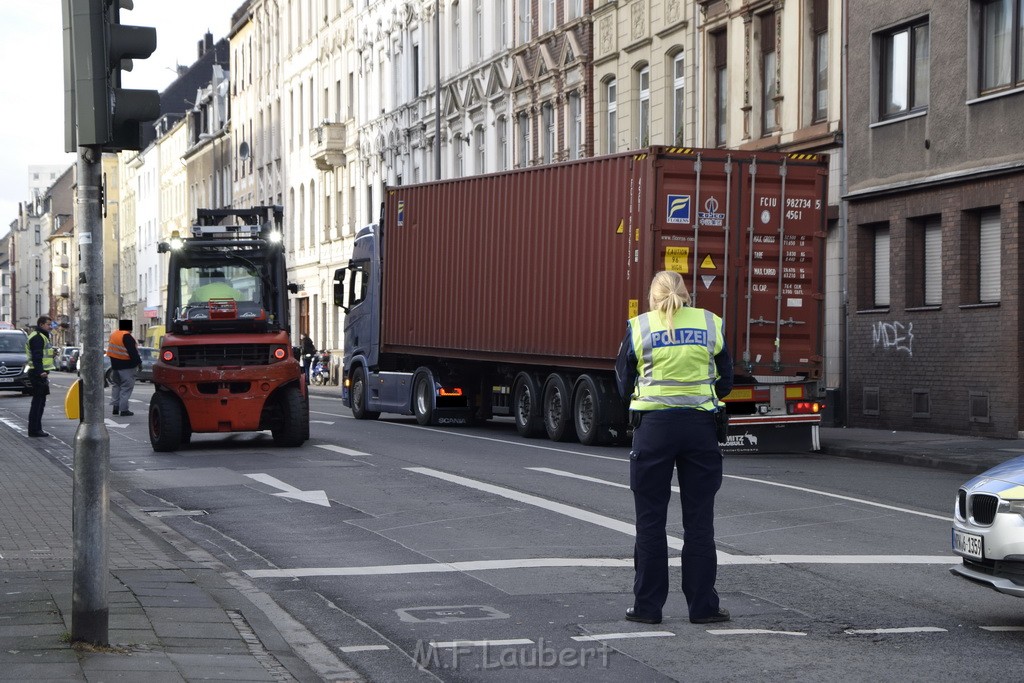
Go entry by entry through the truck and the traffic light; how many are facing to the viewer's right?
1

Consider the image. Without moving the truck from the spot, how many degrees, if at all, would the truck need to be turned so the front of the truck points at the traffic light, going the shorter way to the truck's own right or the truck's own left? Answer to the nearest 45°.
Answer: approximately 135° to the truck's own left

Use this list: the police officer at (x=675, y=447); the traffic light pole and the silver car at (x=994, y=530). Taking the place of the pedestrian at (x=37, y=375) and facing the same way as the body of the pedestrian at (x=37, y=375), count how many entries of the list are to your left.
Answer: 0

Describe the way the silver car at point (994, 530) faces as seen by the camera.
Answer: facing the viewer and to the left of the viewer

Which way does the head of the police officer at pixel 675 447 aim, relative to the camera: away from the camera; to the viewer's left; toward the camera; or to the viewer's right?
away from the camera

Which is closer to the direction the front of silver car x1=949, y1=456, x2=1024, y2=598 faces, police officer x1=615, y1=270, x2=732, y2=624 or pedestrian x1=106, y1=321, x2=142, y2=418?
the police officer

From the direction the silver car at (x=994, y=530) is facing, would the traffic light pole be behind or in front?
in front

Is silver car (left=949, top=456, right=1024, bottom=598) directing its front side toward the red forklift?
no

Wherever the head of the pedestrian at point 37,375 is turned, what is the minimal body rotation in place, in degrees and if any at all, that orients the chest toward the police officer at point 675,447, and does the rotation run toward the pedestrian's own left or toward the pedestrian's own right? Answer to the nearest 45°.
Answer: approximately 90° to the pedestrian's own right

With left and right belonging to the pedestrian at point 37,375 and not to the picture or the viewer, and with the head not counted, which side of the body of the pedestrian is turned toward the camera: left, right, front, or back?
right

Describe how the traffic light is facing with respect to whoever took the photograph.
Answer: facing to the right of the viewer

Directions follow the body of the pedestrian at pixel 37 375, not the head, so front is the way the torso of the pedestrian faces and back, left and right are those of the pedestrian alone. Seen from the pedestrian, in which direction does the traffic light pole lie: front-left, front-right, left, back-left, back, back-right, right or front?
right

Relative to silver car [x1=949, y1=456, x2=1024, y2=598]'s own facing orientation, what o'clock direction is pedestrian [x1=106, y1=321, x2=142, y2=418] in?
The pedestrian is roughly at 3 o'clock from the silver car.

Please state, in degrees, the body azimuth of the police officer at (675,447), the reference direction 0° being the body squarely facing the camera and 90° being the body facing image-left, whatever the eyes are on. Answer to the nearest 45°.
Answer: approximately 180°

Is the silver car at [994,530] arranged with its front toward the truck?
no
